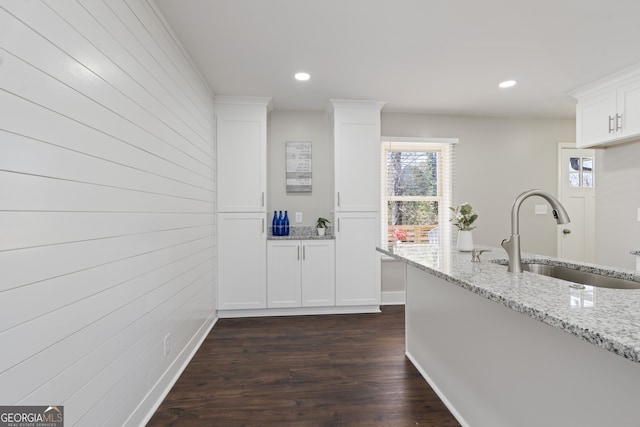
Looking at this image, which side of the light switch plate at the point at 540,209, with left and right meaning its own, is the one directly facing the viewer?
front

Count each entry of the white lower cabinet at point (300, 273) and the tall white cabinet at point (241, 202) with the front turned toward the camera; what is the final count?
2

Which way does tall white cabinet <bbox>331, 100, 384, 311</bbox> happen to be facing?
toward the camera

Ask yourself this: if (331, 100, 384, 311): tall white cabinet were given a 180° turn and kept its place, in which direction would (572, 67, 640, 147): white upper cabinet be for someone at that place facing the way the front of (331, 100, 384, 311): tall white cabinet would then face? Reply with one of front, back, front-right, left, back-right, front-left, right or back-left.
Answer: right

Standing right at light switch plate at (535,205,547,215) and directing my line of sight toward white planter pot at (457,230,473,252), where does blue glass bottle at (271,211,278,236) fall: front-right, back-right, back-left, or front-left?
front-right

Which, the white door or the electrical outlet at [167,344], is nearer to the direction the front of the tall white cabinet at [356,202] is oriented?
the electrical outlet

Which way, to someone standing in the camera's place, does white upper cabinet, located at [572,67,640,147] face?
facing the viewer and to the left of the viewer

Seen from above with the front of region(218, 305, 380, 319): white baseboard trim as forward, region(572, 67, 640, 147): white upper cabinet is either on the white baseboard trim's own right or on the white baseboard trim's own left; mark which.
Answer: on the white baseboard trim's own left

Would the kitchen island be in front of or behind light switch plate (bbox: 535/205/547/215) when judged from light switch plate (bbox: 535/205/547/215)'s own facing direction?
in front

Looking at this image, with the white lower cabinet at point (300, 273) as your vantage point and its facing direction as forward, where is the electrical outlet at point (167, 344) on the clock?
The electrical outlet is roughly at 1 o'clock from the white lower cabinet.

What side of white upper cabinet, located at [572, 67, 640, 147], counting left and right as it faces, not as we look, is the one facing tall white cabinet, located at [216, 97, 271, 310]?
front

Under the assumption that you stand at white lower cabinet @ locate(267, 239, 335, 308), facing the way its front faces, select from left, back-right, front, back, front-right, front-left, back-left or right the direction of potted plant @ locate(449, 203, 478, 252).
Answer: front-left
